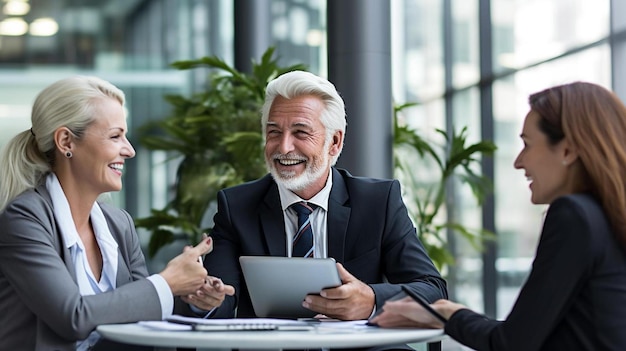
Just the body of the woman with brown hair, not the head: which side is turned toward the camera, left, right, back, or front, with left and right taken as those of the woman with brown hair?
left

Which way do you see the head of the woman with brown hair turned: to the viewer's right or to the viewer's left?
to the viewer's left

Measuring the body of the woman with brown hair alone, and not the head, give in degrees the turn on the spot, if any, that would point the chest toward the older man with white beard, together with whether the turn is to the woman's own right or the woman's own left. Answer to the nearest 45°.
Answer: approximately 45° to the woman's own right

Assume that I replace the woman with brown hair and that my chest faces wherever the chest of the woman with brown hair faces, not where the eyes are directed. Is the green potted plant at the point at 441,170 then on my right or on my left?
on my right

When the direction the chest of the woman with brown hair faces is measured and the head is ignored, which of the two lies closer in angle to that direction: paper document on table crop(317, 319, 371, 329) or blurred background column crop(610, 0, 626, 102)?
the paper document on table

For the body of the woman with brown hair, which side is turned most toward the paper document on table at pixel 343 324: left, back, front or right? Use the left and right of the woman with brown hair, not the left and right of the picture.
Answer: front

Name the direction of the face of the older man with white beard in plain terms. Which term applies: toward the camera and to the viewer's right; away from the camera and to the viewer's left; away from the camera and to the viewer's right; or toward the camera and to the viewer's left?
toward the camera and to the viewer's left

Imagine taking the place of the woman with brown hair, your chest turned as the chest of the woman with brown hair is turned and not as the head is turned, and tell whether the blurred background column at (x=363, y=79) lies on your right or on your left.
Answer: on your right

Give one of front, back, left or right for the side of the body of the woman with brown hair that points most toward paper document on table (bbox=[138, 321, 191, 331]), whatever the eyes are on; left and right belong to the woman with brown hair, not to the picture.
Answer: front

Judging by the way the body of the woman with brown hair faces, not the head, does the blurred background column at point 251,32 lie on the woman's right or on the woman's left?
on the woman's right

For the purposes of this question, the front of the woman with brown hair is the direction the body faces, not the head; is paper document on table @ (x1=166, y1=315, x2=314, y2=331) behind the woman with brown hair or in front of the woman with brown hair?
in front
